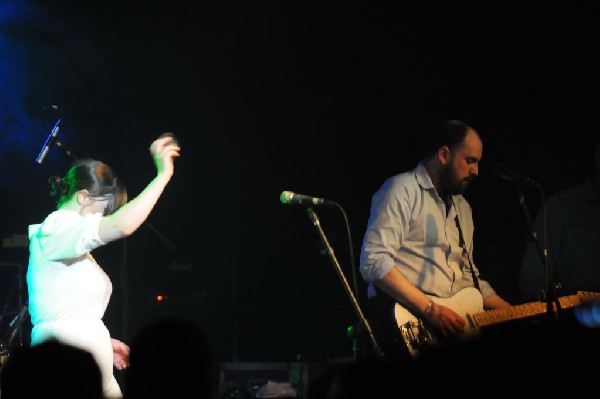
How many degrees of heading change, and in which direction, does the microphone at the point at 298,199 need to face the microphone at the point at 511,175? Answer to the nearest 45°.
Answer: approximately 180°

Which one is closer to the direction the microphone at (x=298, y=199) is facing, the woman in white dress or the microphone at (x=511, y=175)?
the woman in white dress

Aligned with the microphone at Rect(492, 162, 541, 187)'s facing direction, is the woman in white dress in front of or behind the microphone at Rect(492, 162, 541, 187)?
in front

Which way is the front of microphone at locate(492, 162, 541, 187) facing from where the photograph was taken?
facing to the left of the viewer

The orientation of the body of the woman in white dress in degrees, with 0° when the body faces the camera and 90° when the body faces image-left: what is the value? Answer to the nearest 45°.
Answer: approximately 270°

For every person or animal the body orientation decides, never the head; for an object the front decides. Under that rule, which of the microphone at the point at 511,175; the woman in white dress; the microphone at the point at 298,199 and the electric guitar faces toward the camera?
the electric guitar

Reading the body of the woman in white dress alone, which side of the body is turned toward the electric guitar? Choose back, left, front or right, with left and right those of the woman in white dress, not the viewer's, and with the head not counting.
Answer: front

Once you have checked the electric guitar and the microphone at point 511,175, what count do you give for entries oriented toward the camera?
1

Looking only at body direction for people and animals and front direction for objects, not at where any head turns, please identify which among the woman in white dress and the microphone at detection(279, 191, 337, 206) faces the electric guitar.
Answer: the woman in white dress

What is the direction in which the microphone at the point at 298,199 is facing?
to the viewer's left

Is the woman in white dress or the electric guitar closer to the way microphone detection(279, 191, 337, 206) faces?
the woman in white dress

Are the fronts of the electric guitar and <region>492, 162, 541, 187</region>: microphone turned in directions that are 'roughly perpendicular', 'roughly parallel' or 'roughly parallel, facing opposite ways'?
roughly perpendicular

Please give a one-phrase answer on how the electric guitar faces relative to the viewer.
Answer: facing the viewer

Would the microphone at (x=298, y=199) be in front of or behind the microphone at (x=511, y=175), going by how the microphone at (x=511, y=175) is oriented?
in front

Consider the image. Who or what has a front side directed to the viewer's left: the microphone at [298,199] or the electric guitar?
the microphone
